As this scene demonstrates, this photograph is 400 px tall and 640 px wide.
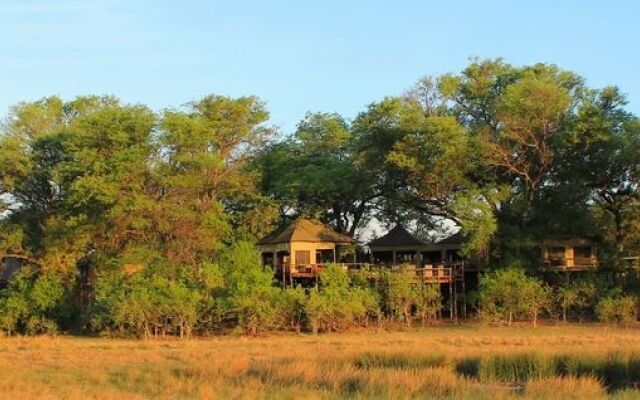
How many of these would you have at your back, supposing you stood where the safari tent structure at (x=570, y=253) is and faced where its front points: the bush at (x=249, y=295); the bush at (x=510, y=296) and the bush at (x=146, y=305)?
0

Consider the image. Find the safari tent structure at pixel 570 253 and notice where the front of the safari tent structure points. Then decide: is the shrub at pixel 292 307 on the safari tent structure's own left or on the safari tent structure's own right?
on the safari tent structure's own right

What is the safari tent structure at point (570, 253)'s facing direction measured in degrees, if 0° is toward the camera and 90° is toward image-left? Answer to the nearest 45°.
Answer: approximately 0°

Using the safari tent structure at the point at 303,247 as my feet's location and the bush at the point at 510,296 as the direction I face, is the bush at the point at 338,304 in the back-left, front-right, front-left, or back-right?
front-right

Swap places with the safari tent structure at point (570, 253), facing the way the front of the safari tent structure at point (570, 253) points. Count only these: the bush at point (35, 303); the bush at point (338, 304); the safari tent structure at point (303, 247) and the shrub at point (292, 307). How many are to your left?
0

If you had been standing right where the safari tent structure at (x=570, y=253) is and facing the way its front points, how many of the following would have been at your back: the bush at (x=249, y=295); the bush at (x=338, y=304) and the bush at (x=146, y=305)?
0

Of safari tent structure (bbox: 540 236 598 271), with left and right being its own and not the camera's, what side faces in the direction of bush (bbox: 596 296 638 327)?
front

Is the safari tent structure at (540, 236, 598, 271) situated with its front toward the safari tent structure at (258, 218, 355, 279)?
no

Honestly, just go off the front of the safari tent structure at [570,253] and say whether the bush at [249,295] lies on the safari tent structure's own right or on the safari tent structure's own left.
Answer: on the safari tent structure's own right

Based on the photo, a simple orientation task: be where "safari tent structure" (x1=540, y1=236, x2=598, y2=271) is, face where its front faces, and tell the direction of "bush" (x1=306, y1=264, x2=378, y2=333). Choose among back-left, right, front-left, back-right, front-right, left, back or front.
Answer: front-right

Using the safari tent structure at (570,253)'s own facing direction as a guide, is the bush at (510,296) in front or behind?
in front

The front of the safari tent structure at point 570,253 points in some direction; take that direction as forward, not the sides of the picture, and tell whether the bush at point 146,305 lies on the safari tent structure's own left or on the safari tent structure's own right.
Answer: on the safari tent structure's own right
